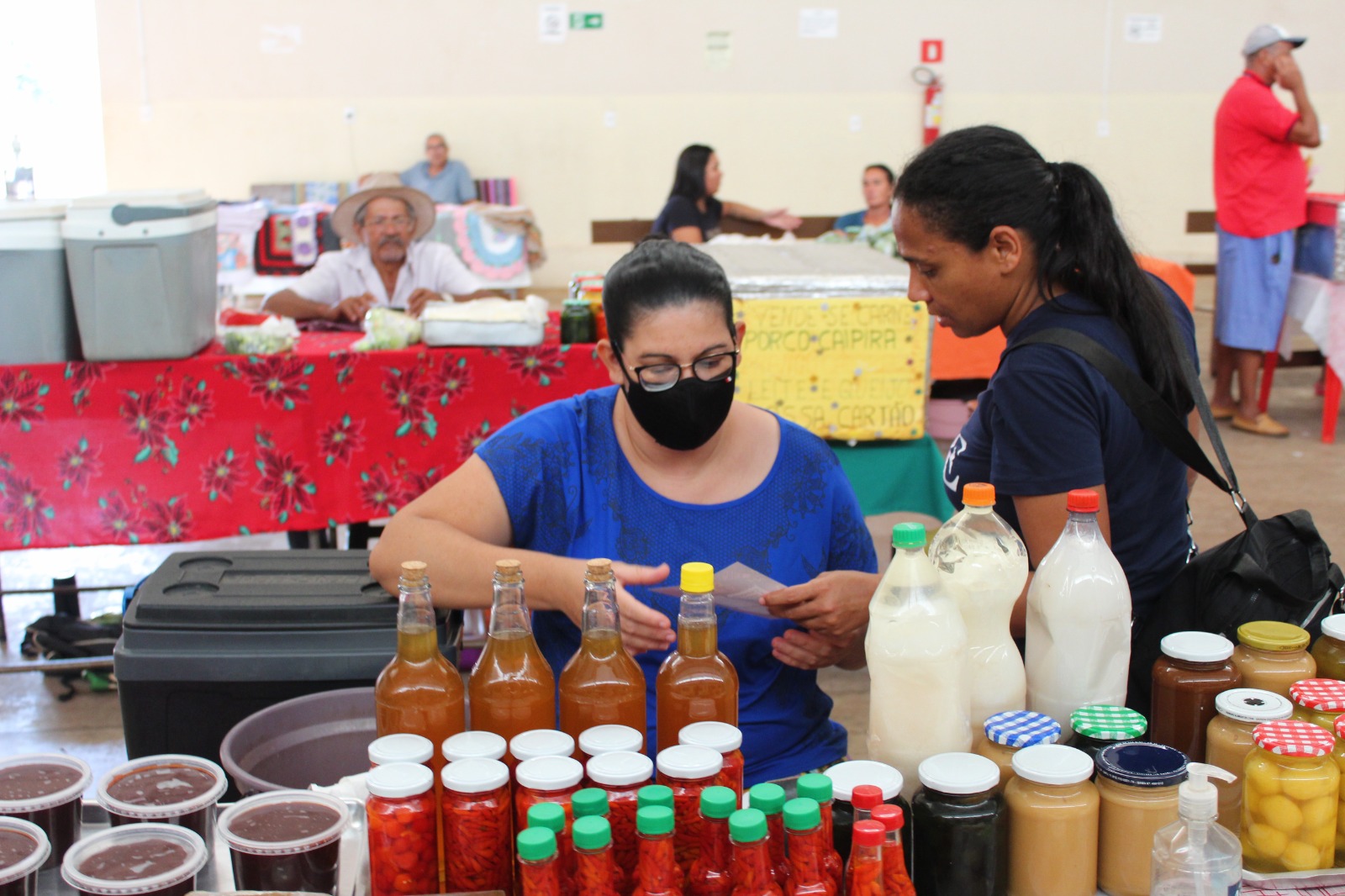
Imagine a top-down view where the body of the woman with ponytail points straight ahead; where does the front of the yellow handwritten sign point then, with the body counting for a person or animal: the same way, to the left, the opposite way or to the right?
to the left

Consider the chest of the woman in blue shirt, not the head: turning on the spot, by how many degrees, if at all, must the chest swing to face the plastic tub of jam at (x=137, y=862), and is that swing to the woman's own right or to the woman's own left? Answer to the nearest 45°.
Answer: approximately 45° to the woman's own right

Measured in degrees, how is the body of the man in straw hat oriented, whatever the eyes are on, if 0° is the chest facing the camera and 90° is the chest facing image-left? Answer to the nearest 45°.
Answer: approximately 0°

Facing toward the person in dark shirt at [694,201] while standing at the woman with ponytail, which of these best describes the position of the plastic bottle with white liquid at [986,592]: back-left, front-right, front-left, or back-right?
back-left

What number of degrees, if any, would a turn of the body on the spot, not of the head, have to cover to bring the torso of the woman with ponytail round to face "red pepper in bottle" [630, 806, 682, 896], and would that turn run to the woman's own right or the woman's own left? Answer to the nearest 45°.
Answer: approximately 90° to the woman's own left

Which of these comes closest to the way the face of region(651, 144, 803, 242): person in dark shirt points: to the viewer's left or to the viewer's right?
to the viewer's right

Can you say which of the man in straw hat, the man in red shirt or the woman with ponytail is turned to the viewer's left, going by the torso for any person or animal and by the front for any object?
the woman with ponytail

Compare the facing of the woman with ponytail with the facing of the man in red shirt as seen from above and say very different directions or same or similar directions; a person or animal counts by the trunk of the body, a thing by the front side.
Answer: very different directions
